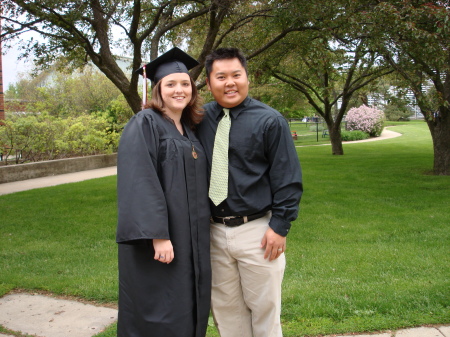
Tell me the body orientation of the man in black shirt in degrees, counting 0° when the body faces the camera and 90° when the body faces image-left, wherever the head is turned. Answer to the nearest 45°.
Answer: approximately 45°

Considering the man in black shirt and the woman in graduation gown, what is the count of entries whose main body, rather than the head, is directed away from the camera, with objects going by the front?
0

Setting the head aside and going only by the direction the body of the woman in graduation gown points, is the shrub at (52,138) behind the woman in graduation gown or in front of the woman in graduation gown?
behind

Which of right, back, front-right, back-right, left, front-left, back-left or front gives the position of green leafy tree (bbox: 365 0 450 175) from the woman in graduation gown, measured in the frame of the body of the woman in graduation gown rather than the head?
left

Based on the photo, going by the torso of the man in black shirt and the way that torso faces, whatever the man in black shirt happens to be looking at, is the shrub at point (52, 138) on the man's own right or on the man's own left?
on the man's own right

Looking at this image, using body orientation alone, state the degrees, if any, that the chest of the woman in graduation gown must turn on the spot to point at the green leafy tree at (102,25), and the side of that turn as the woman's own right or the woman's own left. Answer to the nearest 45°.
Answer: approximately 135° to the woman's own left

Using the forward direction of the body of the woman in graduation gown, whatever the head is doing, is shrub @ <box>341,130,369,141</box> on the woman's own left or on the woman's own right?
on the woman's own left
